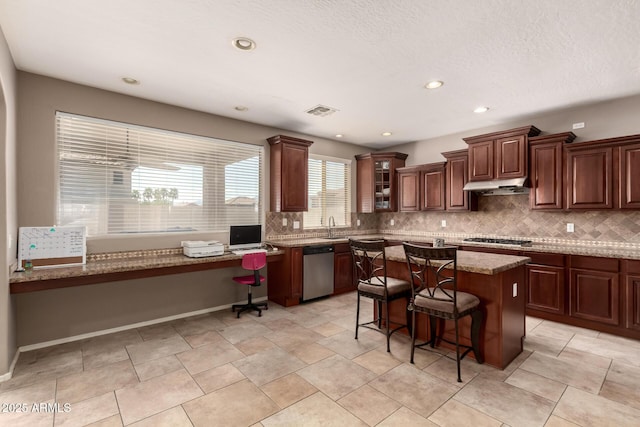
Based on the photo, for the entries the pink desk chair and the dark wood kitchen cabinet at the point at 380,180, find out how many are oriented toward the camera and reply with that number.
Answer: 1

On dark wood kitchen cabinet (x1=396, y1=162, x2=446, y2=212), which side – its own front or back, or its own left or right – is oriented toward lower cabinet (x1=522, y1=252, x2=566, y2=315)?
left

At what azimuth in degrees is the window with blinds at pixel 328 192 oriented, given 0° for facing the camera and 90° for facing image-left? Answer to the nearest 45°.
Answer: approximately 315°

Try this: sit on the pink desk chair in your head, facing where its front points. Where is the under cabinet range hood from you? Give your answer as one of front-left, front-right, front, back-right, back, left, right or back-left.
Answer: back-right

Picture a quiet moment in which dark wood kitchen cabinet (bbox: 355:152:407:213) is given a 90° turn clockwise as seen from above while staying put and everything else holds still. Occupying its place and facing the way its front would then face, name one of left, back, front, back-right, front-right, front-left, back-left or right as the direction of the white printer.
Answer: front-left

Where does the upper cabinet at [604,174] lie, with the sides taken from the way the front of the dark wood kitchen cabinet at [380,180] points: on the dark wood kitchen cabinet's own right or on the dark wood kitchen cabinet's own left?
on the dark wood kitchen cabinet's own left

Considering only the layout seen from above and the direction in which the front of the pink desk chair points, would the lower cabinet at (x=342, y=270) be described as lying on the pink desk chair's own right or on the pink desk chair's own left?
on the pink desk chair's own right

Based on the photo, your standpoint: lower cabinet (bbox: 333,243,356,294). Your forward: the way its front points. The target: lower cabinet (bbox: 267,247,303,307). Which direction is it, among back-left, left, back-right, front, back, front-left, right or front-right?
right

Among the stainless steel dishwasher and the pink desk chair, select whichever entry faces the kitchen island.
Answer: the stainless steel dishwasher

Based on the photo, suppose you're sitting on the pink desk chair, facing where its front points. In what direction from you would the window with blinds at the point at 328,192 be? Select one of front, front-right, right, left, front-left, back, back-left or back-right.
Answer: right

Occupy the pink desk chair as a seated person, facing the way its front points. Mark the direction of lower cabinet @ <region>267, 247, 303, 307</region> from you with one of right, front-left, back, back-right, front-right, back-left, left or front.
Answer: right

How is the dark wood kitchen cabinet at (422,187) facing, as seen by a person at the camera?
facing the viewer and to the left of the viewer

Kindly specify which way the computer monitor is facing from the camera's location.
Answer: facing the viewer and to the right of the viewer

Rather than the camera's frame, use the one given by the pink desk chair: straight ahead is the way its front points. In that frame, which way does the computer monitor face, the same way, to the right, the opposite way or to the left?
the opposite way
